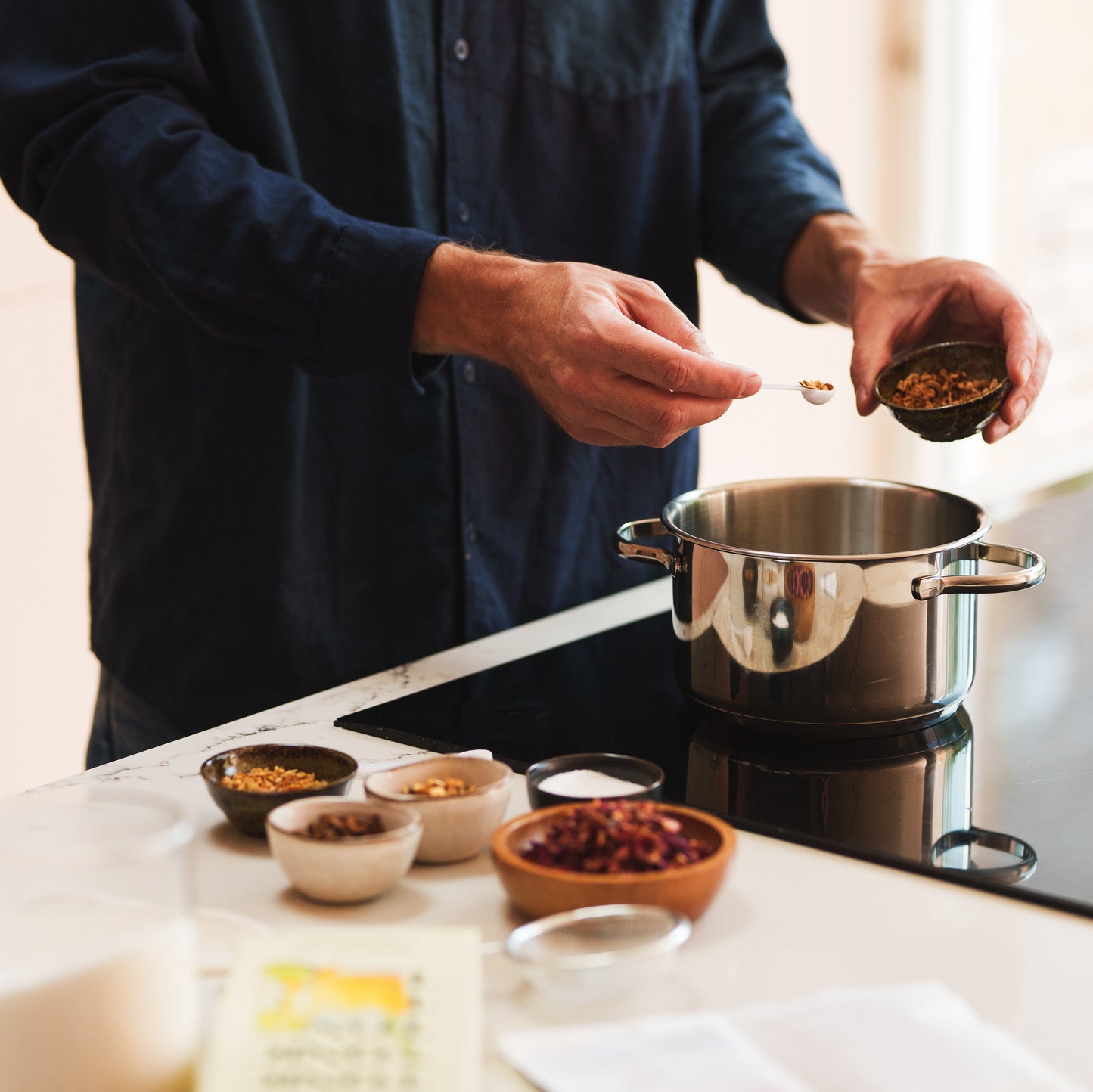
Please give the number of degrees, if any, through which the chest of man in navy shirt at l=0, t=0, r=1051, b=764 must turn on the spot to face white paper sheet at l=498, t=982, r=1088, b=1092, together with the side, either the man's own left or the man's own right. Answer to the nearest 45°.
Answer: approximately 45° to the man's own right

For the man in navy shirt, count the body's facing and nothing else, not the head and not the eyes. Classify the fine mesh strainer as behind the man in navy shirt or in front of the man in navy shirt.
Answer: in front

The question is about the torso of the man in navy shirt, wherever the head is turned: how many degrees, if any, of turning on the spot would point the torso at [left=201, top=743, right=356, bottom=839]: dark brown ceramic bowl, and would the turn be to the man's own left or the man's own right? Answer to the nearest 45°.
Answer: approximately 45° to the man's own right

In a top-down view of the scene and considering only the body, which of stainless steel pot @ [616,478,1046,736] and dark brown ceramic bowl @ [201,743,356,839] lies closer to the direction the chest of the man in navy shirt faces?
the stainless steel pot

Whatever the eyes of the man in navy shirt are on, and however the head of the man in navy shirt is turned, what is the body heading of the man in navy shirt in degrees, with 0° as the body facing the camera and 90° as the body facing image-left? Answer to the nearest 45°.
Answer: approximately 315°

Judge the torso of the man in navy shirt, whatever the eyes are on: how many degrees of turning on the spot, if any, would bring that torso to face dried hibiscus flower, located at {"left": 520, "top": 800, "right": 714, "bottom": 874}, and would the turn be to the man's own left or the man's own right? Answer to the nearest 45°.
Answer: approximately 45° to the man's own right

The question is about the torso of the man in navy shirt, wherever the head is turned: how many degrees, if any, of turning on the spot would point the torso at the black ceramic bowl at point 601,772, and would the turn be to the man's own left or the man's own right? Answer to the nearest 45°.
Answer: approximately 45° to the man's own right

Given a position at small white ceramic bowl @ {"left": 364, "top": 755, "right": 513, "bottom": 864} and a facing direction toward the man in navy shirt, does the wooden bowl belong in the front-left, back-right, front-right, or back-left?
back-right

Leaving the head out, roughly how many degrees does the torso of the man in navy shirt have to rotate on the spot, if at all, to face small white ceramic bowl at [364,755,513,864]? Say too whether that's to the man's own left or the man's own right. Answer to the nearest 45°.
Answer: approximately 45° to the man's own right
